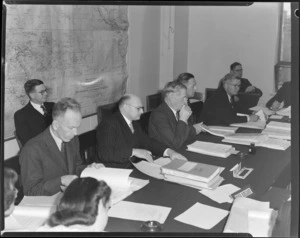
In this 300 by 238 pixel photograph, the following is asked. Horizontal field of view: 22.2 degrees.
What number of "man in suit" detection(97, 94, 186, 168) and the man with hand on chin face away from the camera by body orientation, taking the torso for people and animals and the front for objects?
0

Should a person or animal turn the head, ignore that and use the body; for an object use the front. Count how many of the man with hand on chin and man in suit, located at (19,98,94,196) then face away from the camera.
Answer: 0

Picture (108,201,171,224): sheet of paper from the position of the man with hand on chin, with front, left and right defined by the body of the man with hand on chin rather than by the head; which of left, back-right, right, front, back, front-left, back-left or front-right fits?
front-right

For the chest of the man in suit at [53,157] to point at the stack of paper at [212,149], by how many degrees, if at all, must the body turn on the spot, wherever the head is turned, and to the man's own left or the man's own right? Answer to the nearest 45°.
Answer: approximately 90° to the man's own left

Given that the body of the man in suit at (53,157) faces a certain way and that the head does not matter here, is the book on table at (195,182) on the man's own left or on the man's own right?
on the man's own left

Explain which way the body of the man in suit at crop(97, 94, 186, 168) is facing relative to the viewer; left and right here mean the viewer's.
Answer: facing the viewer and to the right of the viewer

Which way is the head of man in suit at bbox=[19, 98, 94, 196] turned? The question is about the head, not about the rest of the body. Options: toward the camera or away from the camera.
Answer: toward the camera
